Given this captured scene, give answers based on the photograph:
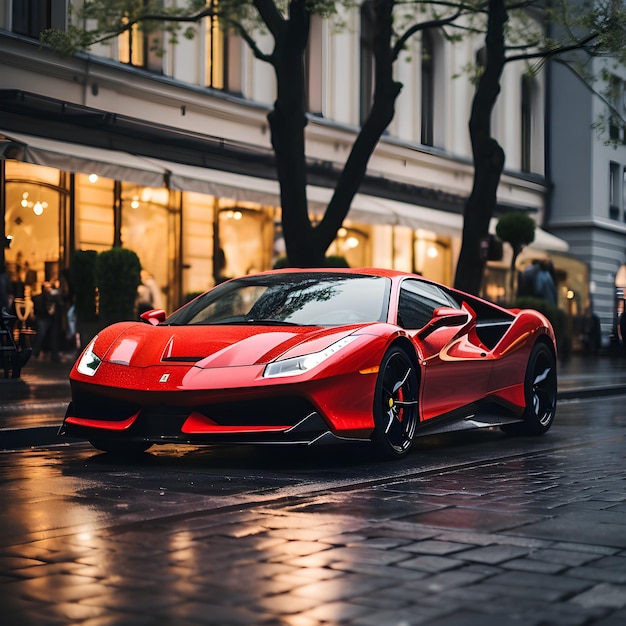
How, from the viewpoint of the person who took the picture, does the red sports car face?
facing the viewer and to the left of the viewer

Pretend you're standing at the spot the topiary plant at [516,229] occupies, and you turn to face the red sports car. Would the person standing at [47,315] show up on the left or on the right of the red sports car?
right

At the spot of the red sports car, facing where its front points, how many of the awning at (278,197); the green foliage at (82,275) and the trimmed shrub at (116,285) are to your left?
0

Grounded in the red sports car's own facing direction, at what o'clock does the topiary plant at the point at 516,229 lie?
The topiary plant is roughly at 5 o'clock from the red sports car.

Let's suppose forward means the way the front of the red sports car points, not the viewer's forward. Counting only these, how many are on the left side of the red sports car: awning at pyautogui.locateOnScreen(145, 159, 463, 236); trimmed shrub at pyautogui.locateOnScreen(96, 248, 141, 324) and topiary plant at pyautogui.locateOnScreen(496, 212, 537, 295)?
0

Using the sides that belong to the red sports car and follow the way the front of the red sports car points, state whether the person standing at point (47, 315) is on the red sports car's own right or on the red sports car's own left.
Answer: on the red sports car's own right

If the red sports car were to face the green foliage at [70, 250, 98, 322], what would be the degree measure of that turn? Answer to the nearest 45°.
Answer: approximately 135° to its right

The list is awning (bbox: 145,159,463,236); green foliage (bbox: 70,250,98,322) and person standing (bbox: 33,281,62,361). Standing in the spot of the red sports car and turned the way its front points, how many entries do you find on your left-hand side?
0

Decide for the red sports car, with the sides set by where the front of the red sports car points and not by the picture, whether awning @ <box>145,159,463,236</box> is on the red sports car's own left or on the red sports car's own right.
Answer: on the red sports car's own right

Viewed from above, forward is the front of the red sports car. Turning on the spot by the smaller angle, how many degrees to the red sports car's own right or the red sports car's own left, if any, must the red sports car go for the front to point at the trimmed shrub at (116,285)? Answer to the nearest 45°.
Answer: approximately 135° to the red sports car's own right
